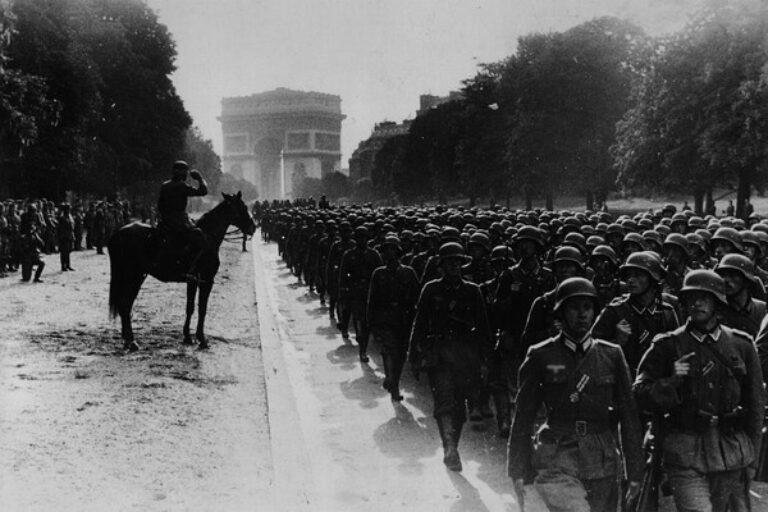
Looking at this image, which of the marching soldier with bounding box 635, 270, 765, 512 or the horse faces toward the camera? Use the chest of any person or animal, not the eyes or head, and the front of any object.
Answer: the marching soldier

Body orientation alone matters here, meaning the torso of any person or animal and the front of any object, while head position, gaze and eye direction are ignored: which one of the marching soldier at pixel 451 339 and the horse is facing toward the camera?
the marching soldier

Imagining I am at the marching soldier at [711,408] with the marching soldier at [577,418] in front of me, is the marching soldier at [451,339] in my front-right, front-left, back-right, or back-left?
front-right

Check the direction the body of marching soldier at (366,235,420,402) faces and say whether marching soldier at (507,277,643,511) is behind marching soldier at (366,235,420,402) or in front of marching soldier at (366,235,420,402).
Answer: in front

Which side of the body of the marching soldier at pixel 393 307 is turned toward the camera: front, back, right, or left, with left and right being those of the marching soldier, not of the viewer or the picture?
front

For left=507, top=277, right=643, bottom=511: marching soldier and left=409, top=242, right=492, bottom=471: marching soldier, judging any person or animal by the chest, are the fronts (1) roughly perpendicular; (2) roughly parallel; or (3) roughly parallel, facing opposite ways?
roughly parallel

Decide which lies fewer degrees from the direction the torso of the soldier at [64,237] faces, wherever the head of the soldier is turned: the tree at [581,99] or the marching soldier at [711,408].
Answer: the tree

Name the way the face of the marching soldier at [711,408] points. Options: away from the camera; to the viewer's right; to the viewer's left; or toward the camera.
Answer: toward the camera

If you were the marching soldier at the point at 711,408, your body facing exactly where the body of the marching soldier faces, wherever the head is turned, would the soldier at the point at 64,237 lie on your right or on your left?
on your right

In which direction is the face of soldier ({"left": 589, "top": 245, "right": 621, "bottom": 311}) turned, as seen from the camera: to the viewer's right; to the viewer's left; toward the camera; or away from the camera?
toward the camera

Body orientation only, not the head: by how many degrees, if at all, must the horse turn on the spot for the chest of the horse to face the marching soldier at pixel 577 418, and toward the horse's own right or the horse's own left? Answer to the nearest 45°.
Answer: approximately 90° to the horse's own right

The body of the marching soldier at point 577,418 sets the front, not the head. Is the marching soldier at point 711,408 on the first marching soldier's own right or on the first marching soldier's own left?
on the first marching soldier's own left

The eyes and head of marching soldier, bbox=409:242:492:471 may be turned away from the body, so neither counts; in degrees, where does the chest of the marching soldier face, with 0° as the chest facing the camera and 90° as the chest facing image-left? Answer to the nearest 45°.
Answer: approximately 0°

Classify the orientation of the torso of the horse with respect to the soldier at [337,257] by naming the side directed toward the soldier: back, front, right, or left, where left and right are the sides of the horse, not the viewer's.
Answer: front

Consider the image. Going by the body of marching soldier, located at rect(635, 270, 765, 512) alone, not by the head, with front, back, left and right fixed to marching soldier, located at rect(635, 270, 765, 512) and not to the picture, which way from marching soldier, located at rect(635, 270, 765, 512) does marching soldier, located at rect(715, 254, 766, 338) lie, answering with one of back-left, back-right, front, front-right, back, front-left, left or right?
back

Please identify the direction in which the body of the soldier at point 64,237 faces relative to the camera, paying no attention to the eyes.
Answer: to the viewer's right

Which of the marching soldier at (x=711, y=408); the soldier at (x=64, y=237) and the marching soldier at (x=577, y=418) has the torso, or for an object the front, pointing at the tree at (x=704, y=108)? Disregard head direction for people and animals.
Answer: the soldier

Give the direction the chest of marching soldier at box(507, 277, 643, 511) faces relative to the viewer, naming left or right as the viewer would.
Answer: facing the viewer

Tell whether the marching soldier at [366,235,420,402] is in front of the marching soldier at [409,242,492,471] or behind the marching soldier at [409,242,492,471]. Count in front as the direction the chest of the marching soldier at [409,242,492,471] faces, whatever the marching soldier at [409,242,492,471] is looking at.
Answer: behind

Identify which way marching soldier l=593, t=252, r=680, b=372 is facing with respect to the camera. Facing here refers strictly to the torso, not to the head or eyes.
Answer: toward the camera
